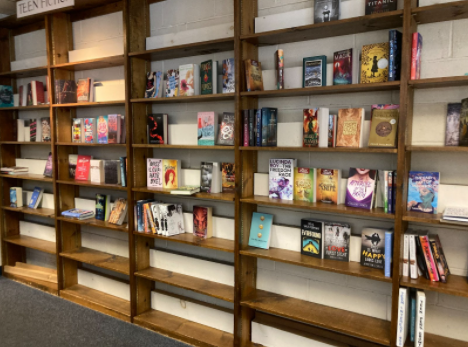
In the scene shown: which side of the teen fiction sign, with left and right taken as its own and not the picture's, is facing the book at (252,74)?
left

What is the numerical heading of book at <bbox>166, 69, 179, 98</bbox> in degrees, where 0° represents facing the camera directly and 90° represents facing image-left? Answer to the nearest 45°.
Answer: approximately 45°

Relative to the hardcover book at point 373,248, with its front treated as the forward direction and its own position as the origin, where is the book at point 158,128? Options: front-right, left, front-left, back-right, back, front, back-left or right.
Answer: right

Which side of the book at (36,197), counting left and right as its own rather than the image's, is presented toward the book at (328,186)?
left

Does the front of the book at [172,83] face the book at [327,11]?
no

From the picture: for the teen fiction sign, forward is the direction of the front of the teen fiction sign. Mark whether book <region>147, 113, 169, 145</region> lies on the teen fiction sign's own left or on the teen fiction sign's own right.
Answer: on the teen fiction sign's own left

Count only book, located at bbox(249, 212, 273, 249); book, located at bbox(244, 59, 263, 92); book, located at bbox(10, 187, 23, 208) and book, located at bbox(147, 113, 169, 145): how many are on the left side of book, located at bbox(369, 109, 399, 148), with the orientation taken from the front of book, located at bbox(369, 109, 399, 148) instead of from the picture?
0

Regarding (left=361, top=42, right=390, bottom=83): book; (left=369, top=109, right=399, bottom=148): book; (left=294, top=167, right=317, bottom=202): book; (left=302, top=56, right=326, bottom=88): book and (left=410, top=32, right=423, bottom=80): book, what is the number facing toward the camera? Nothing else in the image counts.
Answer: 4

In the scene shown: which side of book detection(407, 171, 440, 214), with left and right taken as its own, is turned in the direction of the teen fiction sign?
right

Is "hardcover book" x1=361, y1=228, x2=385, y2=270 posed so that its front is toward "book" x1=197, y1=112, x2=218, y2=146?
no

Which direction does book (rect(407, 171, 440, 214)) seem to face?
toward the camera

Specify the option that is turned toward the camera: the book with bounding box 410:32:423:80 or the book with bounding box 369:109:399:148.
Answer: the book with bounding box 369:109:399:148

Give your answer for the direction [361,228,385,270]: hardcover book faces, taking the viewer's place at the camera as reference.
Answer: facing the viewer

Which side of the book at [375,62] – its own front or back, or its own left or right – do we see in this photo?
front

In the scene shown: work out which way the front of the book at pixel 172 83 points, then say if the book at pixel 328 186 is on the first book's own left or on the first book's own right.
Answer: on the first book's own left

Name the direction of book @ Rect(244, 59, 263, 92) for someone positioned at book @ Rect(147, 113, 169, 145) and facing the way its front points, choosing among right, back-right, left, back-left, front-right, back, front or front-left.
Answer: left

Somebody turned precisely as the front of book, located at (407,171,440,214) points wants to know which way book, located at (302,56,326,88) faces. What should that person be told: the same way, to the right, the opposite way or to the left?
the same way

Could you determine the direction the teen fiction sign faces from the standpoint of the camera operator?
facing the viewer and to the left of the viewer
